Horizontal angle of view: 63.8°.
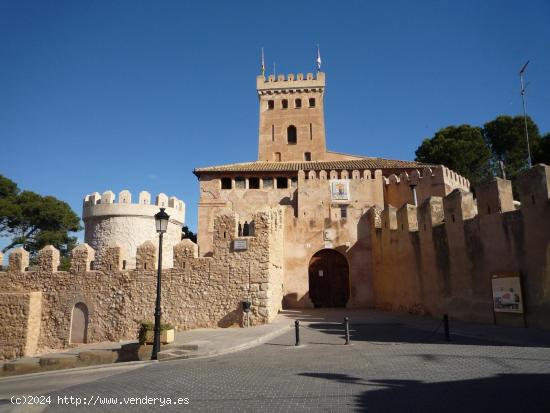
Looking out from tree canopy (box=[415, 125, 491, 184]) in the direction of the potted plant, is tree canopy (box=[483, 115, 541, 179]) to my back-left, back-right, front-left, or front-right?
back-left

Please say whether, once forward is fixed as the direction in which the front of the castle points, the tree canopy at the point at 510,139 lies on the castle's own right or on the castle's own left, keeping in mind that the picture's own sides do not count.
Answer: on the castle's own left

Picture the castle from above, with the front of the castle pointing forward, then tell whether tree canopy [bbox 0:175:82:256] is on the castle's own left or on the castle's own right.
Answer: on the castle's own right

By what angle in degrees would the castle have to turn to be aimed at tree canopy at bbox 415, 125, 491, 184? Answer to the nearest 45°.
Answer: approximately 135° to its left

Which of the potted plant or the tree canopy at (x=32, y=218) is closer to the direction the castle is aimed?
the potted plant

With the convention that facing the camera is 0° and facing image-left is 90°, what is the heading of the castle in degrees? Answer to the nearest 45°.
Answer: approximately 0°

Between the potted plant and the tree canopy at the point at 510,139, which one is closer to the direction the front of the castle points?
the potted plant
